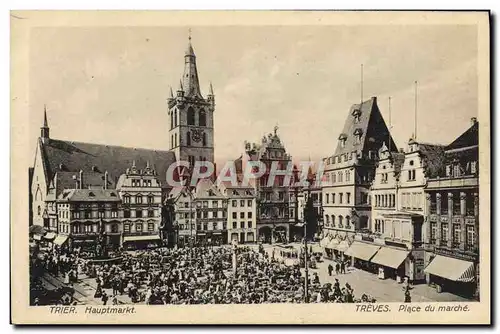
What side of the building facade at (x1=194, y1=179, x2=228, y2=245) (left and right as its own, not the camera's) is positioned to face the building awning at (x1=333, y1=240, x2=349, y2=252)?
left

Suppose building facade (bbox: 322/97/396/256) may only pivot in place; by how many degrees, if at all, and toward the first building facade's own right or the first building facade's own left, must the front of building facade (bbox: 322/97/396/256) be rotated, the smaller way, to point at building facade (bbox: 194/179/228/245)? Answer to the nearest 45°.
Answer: approximately 45° to the first building facade's own right

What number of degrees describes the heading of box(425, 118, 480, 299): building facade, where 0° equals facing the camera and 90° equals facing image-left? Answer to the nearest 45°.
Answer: approximately 45°

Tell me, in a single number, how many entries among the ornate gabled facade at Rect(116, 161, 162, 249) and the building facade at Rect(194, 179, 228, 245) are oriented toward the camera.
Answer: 2

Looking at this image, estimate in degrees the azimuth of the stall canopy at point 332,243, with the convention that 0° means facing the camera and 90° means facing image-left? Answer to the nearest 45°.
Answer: approximately 45°

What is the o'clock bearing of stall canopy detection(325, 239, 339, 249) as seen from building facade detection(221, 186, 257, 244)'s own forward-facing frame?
The stall canopy is roughly at 9 o'clock from the building facade.

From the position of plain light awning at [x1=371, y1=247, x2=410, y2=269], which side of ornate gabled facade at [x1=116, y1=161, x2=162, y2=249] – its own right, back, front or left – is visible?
left

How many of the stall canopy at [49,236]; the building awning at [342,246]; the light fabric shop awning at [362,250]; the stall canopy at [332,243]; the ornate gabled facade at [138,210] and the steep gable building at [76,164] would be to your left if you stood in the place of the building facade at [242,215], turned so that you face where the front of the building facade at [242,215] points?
3
